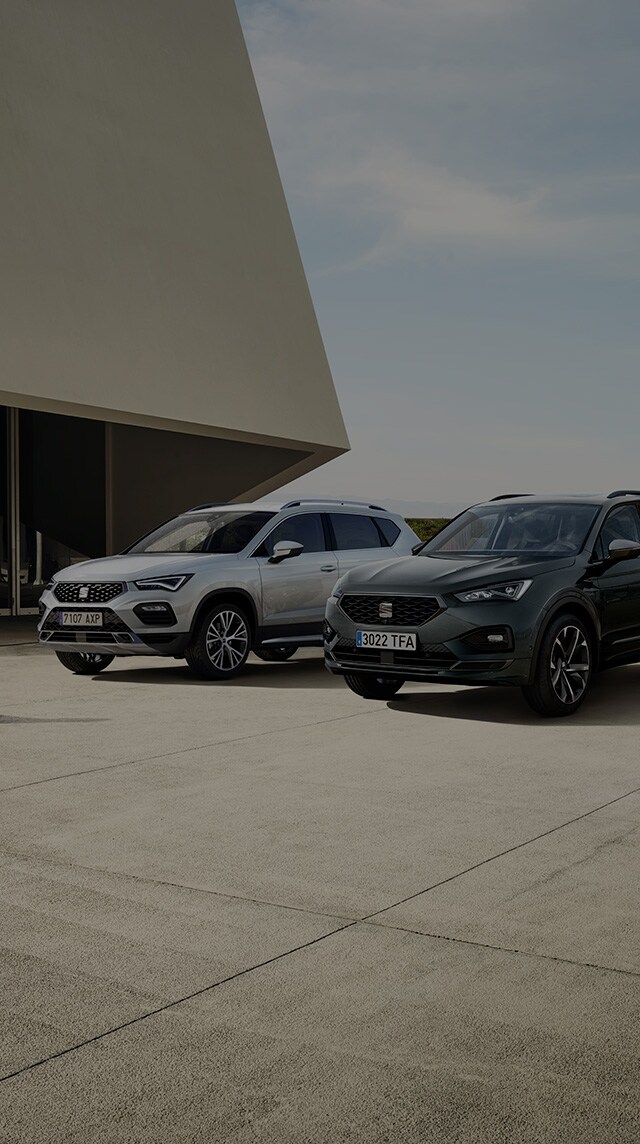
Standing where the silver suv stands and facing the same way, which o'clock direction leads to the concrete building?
The concrete building is roughly at 4 o'clock from the silver suv.

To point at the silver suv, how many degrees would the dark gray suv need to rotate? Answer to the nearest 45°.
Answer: approximately 90° to its right

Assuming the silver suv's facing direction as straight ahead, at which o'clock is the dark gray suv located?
The dark gray suv is roughly at 9 o'clock from the silver suv.

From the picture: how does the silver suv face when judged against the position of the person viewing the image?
facing the viewer and to the left of the viewer

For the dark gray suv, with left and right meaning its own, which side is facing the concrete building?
right

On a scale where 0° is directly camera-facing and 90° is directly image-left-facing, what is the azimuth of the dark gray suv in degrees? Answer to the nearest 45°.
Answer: approximately 45°

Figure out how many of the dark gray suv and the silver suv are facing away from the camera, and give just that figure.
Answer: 0

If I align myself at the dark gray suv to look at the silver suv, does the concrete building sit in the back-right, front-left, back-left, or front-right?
front-right
